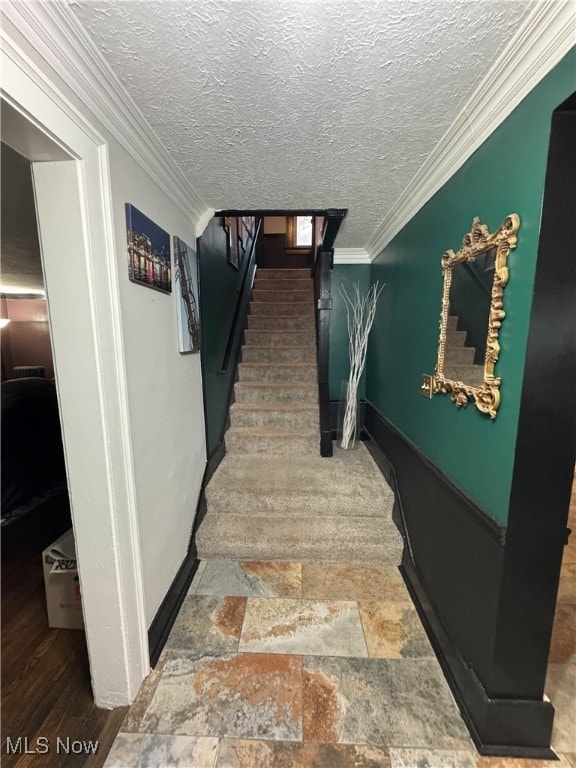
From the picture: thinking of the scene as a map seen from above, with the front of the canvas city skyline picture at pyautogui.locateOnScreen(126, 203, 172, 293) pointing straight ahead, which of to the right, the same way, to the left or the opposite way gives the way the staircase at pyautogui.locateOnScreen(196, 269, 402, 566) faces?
to the right

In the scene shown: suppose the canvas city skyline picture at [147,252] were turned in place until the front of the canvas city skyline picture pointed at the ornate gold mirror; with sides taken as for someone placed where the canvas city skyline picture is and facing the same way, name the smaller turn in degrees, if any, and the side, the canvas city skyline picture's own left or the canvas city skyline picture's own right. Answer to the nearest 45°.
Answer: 0° — it already faces it

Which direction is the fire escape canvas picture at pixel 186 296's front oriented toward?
to the viewer's right

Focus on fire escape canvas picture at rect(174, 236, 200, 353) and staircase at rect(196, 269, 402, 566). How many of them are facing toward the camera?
1

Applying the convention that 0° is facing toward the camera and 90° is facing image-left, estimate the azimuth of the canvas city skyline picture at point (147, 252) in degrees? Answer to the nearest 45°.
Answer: approximately 315°

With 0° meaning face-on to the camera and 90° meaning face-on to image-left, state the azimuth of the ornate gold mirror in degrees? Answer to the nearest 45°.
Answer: approximately 45°
